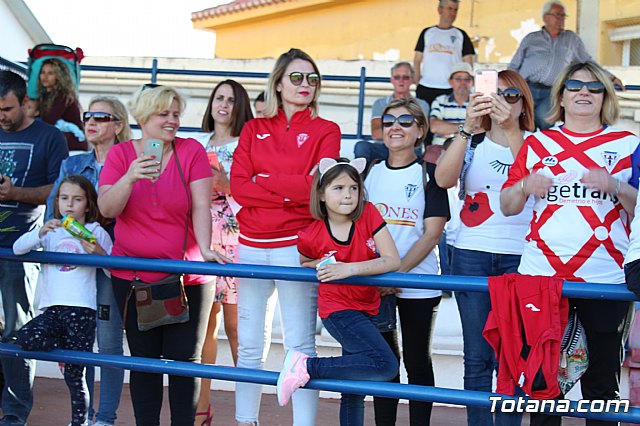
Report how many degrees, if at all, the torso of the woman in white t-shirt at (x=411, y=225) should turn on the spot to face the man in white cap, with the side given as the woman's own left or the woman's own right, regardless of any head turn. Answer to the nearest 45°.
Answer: approximately 135° to the woman's own right

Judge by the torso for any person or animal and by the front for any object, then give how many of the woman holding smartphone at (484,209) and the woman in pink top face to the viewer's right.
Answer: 0

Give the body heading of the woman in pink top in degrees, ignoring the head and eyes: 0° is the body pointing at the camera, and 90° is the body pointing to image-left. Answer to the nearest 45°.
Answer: approximately 0°

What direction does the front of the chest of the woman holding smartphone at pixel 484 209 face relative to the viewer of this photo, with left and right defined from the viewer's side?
facing the viewer and to the left of the viewer

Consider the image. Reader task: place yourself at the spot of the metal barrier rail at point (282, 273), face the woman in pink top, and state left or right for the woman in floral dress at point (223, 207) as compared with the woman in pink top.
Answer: right

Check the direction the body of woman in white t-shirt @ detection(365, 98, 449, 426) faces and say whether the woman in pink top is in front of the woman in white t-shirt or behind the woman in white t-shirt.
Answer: in front

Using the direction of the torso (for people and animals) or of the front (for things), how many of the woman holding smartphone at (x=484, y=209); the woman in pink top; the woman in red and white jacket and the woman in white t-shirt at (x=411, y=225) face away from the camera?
0

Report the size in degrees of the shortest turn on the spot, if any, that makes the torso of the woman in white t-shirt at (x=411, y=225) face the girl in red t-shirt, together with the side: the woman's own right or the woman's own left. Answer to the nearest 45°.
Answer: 0° — they already face them

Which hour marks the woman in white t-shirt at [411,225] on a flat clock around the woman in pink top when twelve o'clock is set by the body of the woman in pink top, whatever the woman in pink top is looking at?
The woman in white t-shirt is roughly at 9 o'clock from the woman in pink top.

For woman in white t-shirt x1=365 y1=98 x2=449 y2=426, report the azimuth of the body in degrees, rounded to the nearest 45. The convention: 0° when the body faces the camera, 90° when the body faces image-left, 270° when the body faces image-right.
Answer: approximately 45°
